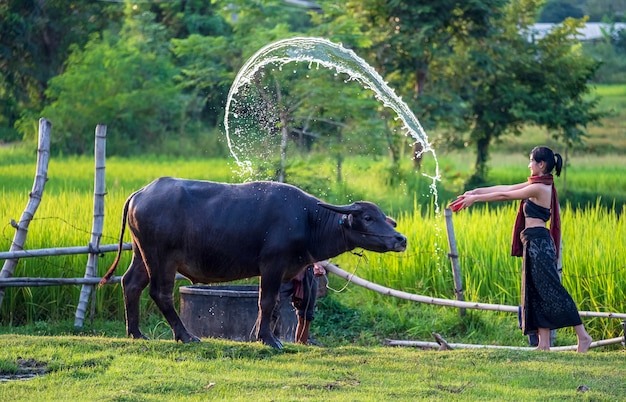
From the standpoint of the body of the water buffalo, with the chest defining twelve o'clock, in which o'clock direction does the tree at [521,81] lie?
The tree is roughly at 10 o'clock from the water buffalo.

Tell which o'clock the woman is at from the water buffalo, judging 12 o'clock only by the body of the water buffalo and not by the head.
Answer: The woman is roughly at 12 o'clock from the water buffalo.

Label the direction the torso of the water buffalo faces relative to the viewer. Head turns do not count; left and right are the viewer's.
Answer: facing to the right of the viewer

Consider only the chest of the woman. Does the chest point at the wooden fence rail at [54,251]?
yes

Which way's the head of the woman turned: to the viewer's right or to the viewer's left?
to the viewer's left

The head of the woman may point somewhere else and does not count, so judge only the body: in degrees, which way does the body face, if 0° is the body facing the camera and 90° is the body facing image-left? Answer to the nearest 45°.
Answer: approximately 90°

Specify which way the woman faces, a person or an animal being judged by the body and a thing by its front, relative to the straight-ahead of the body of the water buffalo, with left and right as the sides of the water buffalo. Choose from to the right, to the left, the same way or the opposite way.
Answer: the opposite way

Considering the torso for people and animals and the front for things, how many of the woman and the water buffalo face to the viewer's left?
1

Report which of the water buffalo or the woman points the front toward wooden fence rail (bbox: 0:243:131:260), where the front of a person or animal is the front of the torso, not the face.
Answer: the woman

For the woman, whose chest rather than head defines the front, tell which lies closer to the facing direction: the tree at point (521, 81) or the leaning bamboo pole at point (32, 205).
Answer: the leaning bamboo pole

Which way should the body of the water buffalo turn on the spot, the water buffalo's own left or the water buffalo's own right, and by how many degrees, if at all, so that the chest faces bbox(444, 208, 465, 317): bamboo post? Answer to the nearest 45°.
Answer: approximately 45° to the water buffalo's own left

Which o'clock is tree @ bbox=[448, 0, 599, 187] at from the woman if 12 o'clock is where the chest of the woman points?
The tree is roughly at 3 o'clock from the woman.

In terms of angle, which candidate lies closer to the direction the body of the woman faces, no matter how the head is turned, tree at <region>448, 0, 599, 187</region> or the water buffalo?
the water buffalo
